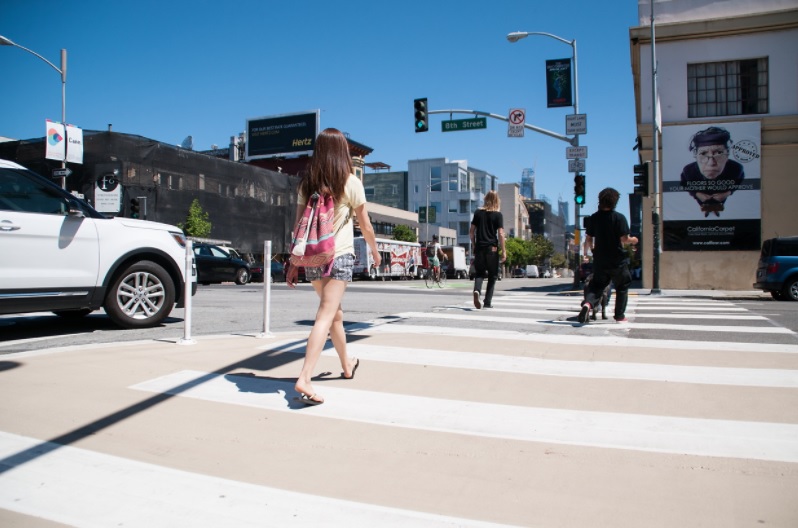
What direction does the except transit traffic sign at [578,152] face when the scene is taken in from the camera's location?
facing the viewer

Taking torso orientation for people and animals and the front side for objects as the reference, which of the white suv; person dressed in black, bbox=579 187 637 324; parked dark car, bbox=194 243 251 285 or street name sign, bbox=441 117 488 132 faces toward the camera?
the street name sign

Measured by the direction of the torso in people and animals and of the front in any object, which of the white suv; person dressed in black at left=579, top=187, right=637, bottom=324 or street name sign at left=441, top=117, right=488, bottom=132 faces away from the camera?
the person dressed in black

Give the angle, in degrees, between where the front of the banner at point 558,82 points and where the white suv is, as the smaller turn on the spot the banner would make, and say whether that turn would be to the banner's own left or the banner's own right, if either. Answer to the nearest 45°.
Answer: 0° — it already faces it

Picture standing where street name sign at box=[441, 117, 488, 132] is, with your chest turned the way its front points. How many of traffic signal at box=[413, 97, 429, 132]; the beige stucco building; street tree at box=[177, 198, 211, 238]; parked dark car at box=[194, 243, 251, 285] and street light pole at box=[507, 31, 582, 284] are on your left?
2

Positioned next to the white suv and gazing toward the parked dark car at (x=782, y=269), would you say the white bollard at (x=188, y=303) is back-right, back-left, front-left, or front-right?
front-right

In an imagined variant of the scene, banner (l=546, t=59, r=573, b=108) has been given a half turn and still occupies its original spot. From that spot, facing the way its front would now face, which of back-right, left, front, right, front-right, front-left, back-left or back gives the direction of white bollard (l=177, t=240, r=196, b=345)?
back

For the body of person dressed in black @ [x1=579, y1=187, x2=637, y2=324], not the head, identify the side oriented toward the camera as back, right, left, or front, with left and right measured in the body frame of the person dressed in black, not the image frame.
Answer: back

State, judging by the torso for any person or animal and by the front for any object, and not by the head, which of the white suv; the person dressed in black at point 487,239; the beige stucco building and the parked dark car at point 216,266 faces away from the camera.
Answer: the person dressed in black

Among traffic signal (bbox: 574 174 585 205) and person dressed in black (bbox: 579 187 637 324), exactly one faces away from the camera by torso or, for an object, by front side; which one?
the person dressed in black

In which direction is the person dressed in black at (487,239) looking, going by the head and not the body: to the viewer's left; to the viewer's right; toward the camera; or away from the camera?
away from the camera

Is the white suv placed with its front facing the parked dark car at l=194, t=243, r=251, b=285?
no

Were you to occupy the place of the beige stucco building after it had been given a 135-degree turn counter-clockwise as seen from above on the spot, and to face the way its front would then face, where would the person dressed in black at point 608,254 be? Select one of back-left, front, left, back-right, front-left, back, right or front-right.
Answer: back-right

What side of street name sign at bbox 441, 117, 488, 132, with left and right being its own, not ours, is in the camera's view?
front

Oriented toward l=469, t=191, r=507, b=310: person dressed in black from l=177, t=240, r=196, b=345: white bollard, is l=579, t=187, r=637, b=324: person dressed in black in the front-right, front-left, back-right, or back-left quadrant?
front-right

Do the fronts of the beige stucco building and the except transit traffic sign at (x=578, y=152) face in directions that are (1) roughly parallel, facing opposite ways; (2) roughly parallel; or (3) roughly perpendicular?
roughly parallel

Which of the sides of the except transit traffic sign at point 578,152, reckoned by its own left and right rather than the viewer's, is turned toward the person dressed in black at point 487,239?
front
